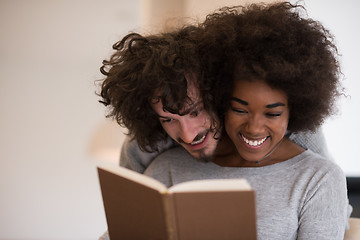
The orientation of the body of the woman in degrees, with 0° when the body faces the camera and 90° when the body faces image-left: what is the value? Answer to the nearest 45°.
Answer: approximately 0°

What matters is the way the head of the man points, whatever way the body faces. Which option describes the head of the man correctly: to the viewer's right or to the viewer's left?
to the viewer's right
